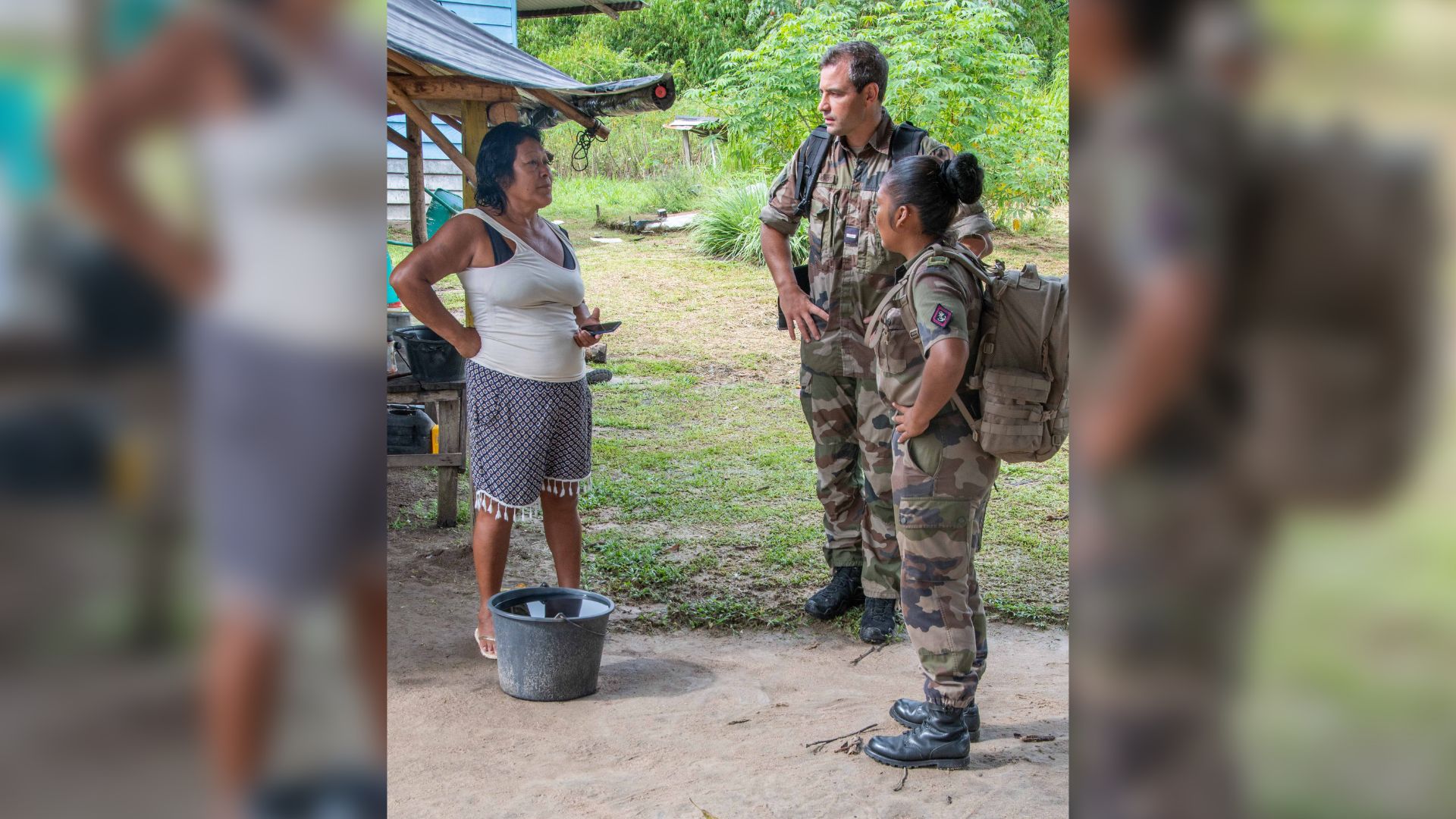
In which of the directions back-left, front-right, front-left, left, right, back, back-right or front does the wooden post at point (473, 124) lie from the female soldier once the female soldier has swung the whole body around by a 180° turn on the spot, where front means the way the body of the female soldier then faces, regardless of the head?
back-left

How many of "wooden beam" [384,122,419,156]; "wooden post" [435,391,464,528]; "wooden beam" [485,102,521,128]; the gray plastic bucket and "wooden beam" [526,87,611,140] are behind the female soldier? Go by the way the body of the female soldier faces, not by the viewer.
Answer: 0

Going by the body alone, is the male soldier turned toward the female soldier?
no

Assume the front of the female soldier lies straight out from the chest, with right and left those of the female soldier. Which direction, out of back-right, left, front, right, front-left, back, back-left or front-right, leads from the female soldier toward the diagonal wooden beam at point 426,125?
front-right

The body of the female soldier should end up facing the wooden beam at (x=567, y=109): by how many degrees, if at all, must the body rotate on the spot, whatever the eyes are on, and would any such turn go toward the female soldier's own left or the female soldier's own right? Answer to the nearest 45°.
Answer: approximately 45° to the female soldier's own right

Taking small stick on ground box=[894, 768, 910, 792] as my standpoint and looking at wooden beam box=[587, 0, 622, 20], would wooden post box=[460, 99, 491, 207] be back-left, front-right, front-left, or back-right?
front-left

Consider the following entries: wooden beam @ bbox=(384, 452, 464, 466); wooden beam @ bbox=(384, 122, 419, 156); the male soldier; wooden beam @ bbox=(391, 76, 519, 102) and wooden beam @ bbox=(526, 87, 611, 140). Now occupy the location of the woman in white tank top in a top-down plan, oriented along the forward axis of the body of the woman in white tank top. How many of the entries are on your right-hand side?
0

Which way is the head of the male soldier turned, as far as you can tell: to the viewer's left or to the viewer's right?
to the viewer's left

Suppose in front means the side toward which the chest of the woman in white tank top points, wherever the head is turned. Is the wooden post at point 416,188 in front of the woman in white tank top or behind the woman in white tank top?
behind

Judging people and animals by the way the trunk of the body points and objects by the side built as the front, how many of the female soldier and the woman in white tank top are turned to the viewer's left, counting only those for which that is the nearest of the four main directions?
1

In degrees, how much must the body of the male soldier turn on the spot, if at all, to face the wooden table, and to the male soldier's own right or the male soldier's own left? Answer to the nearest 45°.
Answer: approximately 90° to the male soldier's own right

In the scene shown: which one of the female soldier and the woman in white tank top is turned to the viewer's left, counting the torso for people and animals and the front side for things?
the female soldier

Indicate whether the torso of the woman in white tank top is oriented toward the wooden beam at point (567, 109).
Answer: no

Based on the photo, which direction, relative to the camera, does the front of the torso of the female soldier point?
to the viewer's left

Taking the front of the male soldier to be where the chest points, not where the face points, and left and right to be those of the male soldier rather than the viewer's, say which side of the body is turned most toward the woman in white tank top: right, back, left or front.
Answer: right

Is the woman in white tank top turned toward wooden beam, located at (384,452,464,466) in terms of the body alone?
no

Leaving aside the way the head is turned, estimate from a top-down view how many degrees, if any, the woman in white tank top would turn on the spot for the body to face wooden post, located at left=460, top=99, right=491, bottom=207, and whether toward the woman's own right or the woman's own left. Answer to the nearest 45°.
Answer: approximately 135° to the woman's own left

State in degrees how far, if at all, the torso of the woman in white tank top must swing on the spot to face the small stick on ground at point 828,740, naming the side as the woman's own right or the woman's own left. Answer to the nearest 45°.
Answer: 0° — they already face it
